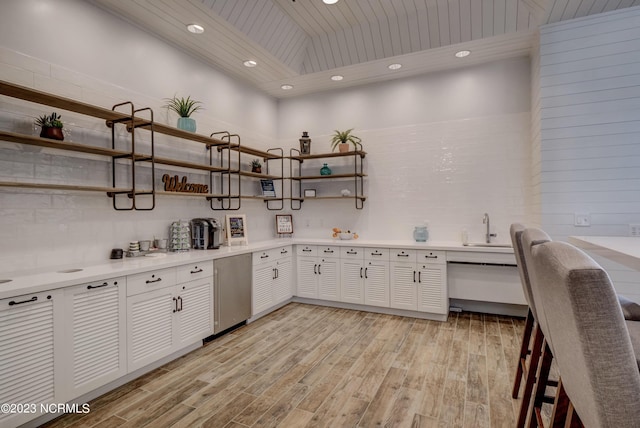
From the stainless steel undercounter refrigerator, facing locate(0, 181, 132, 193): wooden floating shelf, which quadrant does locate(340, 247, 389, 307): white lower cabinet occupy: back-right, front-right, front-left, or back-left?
back-left

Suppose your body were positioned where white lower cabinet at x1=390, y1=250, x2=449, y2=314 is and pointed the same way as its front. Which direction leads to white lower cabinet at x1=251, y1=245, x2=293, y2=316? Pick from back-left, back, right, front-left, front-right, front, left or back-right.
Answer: right

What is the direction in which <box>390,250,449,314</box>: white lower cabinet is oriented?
toward the camera

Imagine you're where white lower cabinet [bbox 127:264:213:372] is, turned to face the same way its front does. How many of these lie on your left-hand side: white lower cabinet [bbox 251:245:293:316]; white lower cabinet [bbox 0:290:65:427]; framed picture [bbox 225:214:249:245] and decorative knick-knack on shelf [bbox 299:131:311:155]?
3

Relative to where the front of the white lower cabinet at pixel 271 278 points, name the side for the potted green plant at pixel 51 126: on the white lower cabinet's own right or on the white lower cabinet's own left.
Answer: on the white lower cabinet's own right

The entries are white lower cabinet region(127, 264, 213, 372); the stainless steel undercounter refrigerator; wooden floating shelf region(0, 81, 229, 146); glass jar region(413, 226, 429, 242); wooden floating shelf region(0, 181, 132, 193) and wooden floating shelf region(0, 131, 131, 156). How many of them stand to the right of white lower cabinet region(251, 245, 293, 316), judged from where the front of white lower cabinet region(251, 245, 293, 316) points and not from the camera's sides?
5

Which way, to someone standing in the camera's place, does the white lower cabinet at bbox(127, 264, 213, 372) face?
facing the viewer and to the right of the viewer

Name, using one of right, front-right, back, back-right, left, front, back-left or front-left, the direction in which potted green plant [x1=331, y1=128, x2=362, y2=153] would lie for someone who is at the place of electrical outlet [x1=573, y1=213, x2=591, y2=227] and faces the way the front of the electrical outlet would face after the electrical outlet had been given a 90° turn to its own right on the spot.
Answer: front

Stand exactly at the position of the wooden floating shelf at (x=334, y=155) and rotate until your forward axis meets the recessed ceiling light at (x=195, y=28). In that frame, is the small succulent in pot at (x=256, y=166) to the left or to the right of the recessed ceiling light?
right

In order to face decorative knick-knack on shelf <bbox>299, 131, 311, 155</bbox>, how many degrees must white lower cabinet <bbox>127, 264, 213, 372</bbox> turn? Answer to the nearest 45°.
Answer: approximately 90° to its left

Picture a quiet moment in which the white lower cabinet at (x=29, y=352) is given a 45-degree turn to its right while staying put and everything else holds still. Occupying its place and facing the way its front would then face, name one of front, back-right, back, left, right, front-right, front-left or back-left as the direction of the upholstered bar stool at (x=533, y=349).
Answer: front-left

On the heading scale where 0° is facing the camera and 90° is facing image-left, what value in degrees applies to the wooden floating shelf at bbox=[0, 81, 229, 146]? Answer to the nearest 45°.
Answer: approximately 315°
